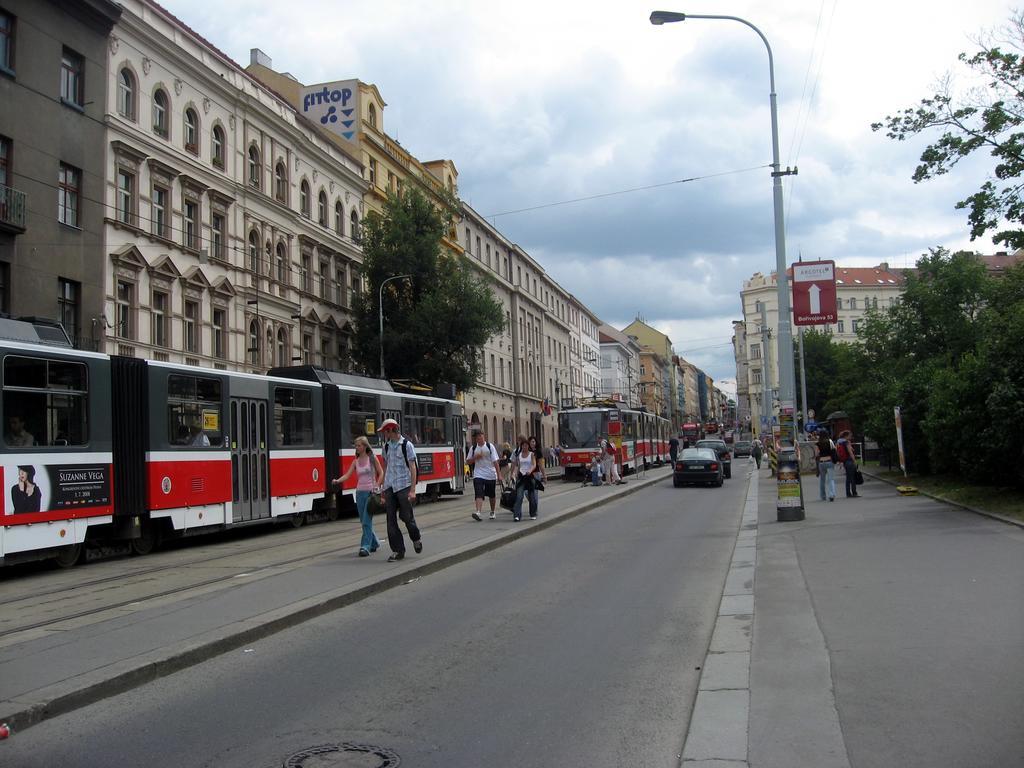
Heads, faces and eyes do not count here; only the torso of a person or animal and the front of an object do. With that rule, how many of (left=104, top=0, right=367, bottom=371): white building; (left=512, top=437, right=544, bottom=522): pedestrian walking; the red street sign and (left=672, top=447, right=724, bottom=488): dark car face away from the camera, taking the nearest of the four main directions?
1

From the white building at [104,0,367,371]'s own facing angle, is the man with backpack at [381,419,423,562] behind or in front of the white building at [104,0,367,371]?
in front

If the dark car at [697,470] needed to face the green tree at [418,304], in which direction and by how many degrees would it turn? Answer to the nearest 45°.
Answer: approximately 45° to its left

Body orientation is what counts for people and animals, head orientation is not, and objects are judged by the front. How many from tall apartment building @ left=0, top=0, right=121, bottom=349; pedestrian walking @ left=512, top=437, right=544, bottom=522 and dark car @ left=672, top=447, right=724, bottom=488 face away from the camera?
1

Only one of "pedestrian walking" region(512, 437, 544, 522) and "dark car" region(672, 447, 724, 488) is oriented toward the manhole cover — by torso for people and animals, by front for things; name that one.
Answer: the pedestrian walking

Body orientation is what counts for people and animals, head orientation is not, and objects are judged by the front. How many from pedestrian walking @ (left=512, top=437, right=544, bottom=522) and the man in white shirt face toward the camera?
2

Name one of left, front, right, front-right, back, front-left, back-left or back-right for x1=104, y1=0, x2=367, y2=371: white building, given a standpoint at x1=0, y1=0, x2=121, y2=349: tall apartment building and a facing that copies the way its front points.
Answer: left

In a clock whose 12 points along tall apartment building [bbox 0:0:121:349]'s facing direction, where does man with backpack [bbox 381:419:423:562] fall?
The man with backpack is roughly at 1 o'clock from the tall apartment building.

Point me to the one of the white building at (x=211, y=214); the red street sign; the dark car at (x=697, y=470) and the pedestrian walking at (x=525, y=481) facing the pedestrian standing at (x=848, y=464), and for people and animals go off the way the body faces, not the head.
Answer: the white building

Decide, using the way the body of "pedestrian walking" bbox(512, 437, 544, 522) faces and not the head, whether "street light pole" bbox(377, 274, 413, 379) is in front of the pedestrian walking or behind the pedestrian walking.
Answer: behind

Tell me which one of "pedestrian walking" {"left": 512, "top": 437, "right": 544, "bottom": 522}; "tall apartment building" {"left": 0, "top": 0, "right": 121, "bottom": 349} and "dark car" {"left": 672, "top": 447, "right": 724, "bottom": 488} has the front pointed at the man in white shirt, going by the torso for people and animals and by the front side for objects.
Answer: the tall apartment building

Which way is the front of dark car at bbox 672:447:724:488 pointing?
away from the camera

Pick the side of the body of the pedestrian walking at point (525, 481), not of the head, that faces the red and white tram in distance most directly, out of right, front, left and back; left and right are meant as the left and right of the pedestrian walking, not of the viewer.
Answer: back
